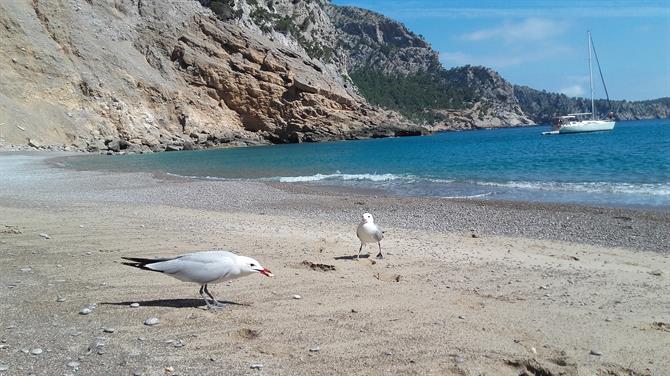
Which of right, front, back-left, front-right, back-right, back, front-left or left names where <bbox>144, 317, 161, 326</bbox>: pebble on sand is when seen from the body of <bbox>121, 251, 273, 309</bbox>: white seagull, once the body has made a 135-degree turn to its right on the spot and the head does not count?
front

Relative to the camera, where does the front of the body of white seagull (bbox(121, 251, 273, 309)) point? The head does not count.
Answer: to the viewer's right

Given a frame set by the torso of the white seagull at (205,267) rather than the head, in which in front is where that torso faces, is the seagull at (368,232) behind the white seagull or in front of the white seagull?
in front
